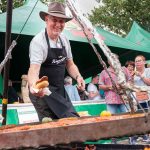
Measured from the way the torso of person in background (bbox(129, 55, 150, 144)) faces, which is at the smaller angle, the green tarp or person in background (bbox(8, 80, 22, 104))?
the person in background

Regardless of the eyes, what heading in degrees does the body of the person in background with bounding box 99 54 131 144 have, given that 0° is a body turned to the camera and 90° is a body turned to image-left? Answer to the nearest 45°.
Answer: approximately 0°

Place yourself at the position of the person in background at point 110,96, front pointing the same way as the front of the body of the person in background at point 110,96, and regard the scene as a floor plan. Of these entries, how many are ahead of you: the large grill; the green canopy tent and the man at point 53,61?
2

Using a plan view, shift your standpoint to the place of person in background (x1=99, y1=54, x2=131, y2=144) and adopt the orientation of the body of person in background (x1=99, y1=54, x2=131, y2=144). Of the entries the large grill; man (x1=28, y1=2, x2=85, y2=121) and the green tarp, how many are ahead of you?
2

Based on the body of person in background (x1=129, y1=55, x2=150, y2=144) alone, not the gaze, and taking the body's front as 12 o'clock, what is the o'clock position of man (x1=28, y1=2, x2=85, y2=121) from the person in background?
The man is roughly at 11 o'clock from the person in background.

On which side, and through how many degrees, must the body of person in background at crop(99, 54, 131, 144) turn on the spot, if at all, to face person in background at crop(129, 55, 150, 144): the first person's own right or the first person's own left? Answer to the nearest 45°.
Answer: approximately 90° to the first person's own left

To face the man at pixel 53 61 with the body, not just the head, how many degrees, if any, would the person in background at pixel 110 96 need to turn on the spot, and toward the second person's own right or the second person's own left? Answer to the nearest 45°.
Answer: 0° — they already face them

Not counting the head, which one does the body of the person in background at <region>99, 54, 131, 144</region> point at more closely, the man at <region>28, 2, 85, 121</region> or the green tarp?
the man

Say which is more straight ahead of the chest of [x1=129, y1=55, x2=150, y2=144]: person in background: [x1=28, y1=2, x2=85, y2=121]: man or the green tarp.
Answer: the man

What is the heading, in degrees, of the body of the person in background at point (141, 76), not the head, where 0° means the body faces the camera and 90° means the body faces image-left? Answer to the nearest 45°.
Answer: approximately 45°

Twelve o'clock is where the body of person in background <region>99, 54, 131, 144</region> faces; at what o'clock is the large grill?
The large grill is roughly at 12 o'clock from the person in background.
